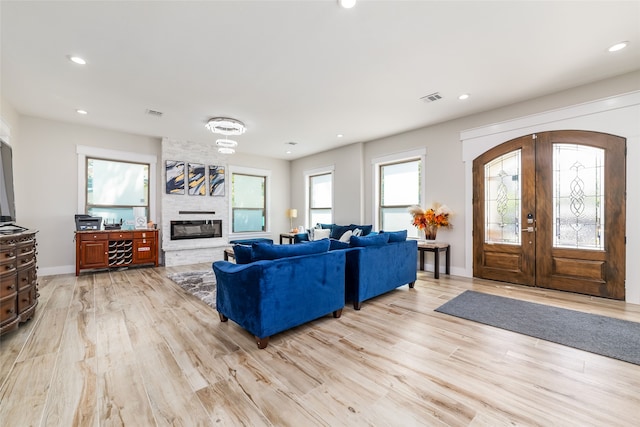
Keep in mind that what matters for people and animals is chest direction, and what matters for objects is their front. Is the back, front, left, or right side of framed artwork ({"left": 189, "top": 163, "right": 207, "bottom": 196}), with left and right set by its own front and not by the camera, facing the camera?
front

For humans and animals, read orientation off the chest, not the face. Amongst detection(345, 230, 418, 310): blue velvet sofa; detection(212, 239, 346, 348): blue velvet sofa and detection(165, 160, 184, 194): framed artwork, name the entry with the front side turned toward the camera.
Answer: the framed artwork

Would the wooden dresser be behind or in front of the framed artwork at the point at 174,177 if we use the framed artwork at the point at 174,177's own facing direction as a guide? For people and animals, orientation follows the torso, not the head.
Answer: in front

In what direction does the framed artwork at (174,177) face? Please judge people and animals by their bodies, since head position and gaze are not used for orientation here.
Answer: toward the camera

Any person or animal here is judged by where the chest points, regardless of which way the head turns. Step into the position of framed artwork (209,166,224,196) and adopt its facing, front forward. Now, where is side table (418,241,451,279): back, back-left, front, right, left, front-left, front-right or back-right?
front-left

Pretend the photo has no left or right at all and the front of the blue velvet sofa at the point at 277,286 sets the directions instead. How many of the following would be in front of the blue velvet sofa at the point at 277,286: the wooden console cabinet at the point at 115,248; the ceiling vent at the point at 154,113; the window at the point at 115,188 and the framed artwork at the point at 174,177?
4

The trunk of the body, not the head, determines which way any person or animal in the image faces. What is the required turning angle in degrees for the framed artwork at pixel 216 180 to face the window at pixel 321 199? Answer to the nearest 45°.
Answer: approximately 90° to its left

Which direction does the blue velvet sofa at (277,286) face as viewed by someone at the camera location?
facing away from the viewer and to the left of the viewer

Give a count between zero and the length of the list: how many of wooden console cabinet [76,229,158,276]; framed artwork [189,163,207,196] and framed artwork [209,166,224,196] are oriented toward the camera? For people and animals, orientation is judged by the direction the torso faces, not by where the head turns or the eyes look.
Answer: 3

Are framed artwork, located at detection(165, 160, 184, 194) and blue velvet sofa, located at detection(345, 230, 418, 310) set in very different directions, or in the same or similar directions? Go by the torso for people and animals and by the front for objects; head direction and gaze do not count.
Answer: very different directions

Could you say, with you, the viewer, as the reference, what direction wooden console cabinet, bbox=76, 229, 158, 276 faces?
facing the viewer

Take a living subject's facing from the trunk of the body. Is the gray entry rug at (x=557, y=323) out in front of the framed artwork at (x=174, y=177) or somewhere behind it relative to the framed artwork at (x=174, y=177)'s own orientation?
in front

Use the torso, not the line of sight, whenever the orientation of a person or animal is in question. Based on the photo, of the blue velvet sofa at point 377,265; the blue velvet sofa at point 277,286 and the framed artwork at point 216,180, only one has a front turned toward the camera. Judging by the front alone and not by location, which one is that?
the framed artwork

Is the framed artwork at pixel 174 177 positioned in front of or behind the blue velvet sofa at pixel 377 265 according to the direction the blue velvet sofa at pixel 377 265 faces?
in front

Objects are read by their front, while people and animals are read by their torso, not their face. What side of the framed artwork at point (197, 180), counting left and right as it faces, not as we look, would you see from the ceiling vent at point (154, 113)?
front

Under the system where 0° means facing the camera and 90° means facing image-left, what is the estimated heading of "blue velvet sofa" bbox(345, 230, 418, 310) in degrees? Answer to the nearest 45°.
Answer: approximately 135°

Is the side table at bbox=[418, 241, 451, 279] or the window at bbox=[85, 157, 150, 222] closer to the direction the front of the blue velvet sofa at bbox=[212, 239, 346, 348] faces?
the window

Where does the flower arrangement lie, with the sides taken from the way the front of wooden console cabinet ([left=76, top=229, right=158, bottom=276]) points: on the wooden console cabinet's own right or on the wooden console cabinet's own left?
on the wooden console cabinet's own left
